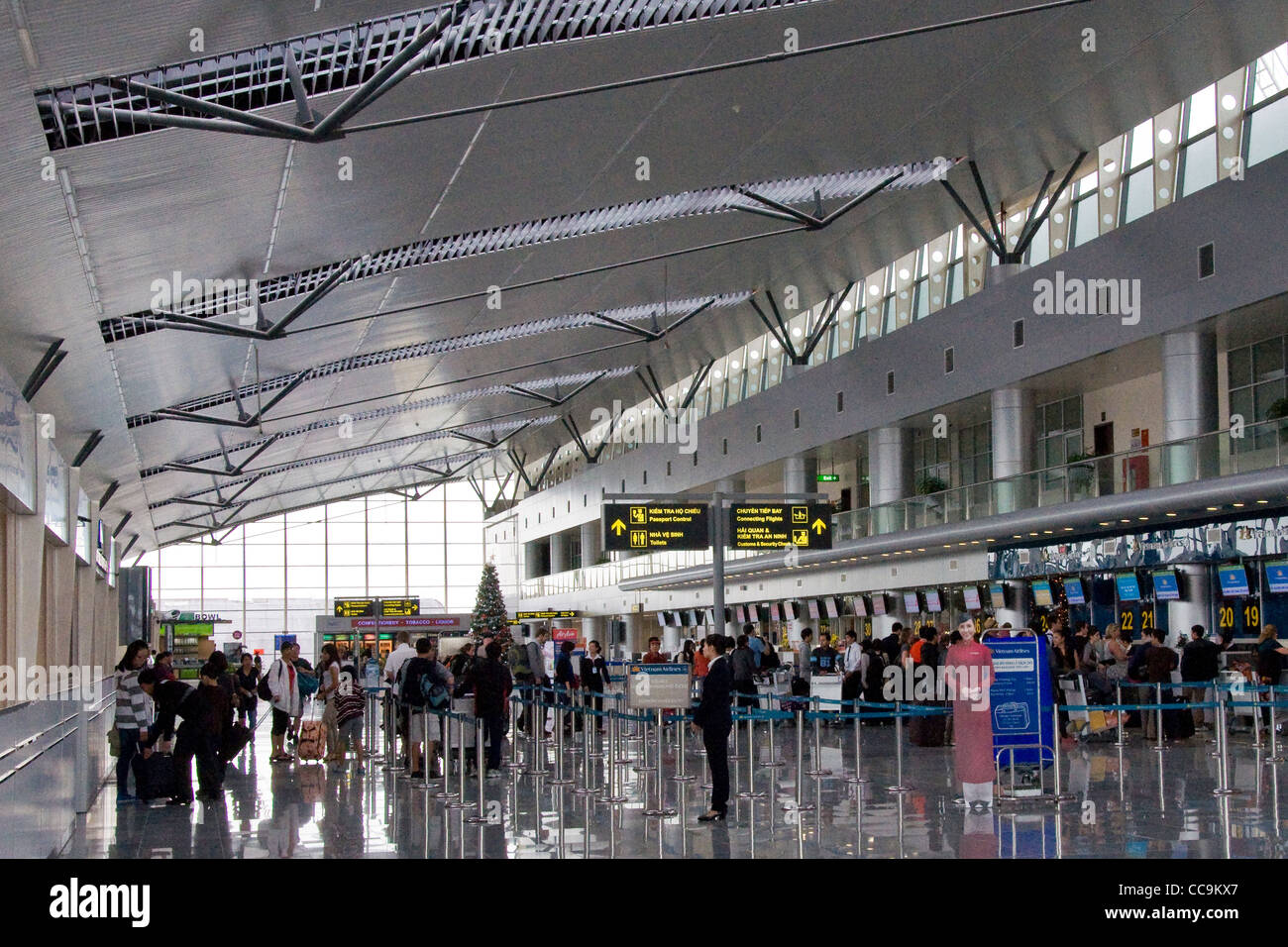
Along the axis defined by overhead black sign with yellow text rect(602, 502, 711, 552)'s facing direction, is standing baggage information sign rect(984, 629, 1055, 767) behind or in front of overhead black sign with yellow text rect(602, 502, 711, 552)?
in front

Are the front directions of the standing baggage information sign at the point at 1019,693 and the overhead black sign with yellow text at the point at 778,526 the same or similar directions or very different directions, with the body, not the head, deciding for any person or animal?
same or similar directions

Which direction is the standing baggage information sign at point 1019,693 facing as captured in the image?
toward the camera

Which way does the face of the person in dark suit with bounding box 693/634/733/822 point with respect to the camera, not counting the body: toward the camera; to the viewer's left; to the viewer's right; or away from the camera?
to the viewer's left

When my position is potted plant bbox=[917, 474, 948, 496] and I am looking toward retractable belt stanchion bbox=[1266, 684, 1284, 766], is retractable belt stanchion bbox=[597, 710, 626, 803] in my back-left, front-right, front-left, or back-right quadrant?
front-right

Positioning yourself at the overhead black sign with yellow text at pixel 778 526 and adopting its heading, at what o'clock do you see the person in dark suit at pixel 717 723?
The person in dark suit is roughly at 12 o'clock from the overhead black sign with yellow text.

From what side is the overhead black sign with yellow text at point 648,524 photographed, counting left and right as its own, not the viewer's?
front

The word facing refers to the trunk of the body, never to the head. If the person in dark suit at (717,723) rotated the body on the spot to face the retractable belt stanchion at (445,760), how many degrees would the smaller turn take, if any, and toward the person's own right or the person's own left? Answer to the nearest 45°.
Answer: approximately 45° to the person's own right

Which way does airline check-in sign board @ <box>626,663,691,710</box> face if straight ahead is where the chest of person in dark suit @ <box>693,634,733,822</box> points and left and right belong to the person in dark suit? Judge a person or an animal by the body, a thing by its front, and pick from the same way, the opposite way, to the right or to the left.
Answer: to the left

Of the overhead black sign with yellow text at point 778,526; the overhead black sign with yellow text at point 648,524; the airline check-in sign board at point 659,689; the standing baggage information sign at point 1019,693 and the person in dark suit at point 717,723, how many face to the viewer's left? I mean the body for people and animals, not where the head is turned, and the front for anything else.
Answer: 1

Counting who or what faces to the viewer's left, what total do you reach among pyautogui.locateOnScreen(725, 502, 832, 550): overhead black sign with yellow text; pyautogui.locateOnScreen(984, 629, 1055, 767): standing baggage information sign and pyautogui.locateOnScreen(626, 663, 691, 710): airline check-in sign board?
0

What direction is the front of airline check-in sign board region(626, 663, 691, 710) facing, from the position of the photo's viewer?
facing the viewer

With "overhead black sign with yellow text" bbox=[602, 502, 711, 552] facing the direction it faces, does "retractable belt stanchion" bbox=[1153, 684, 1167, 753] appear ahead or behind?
ahead

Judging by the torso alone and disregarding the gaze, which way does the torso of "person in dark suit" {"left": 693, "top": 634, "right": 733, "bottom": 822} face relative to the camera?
to the viewer's left
